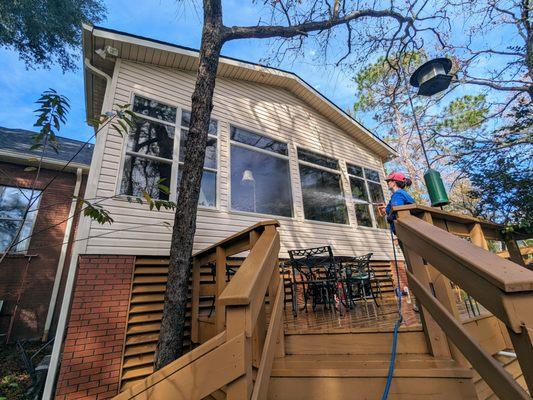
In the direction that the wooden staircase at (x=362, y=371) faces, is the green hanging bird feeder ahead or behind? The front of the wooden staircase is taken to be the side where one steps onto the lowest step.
behind

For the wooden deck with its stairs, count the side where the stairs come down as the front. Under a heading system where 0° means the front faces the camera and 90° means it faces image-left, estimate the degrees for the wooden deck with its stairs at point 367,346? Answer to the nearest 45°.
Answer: approximately 0°

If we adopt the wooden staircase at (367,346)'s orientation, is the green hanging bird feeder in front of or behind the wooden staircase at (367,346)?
behind
